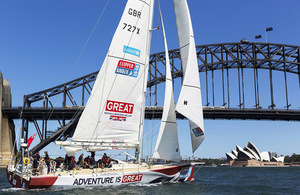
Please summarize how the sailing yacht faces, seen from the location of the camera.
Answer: facing away from the viewer and to the right of the viewer
